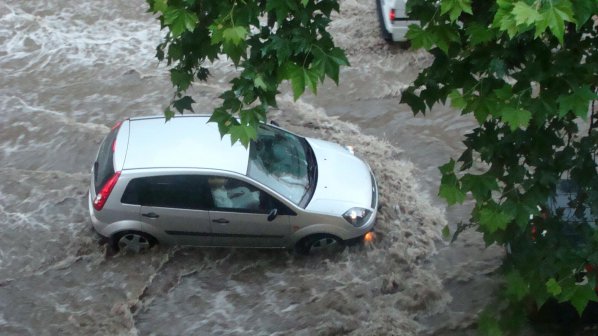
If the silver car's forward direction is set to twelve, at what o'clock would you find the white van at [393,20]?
The white van is roughly at 10 o'clock from the silver car.

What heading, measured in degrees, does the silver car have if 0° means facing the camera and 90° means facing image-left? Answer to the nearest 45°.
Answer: approximately 270°
